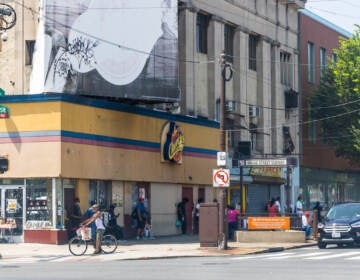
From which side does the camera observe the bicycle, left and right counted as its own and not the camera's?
left

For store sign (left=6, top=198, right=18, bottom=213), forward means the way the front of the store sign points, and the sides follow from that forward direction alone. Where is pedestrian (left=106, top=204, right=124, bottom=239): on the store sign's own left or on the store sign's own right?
on the store sign's own left

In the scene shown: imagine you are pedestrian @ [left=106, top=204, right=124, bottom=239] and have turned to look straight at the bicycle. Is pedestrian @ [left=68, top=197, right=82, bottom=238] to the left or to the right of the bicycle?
right

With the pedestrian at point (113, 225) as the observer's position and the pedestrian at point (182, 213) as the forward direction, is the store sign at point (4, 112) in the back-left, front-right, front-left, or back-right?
back-left

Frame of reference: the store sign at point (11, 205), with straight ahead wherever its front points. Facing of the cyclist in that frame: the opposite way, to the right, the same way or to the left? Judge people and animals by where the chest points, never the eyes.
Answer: to the right

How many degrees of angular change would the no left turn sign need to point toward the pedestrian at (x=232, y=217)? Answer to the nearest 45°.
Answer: approximately 180°

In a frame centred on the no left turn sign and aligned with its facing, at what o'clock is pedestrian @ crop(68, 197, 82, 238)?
The pedestrian is roughly at 4 o'clock from the no left turn sign.

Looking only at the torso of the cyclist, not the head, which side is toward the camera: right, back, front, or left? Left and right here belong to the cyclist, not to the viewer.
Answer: left
